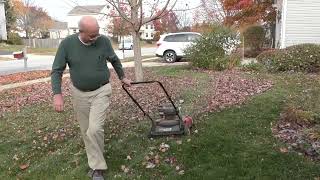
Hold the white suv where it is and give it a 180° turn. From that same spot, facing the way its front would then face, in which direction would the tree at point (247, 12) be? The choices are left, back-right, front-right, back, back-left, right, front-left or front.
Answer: back-right

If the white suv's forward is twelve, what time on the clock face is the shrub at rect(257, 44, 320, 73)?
The shrub is roughly at 2 o'clock from the white suv.

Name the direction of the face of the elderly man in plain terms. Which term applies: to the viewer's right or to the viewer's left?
to the viewer's right

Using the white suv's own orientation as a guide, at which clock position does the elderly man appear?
The elderly man is roughly at 3 o'clock from the white suv.

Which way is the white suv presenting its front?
to the viewer's right

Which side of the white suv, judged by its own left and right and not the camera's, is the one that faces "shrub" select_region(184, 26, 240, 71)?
right

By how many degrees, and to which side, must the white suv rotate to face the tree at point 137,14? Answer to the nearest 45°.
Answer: approximately 90° to its right

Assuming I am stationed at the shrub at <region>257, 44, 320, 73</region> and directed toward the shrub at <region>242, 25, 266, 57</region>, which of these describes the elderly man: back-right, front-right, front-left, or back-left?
back-left
